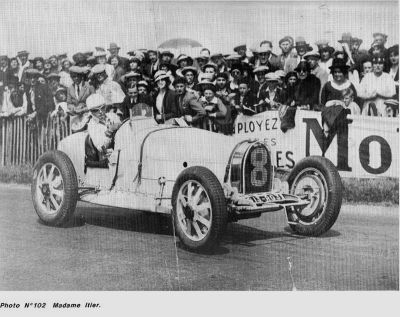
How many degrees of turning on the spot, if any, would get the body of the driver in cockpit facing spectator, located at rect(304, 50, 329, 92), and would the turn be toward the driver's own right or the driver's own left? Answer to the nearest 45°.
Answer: approximately 45° to the driver's own left

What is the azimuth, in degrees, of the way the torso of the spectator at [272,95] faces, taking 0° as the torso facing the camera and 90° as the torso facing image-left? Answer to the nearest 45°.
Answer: approximately 0°

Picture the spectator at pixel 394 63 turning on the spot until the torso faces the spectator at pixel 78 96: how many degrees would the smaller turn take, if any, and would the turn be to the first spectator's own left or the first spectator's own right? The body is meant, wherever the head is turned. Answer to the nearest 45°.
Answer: approximately 90° to the first spectator's own right

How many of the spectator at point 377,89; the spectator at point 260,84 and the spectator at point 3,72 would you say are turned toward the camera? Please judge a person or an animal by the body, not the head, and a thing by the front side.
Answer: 3

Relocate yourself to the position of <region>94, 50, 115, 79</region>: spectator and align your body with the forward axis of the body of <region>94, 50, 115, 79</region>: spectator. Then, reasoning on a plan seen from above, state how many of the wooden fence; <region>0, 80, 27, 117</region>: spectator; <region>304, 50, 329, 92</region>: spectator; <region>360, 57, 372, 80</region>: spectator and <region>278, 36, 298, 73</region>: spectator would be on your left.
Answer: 3

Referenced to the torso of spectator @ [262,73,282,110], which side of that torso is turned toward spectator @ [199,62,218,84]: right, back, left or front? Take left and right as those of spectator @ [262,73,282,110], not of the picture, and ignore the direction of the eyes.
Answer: right

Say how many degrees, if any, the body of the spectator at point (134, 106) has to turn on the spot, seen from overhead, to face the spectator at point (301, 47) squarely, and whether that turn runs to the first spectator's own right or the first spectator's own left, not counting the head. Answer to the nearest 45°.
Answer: approximately 90° to the first spectator's own left

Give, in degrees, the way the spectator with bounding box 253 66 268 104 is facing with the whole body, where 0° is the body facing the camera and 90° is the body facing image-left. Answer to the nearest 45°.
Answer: approximately 0°
